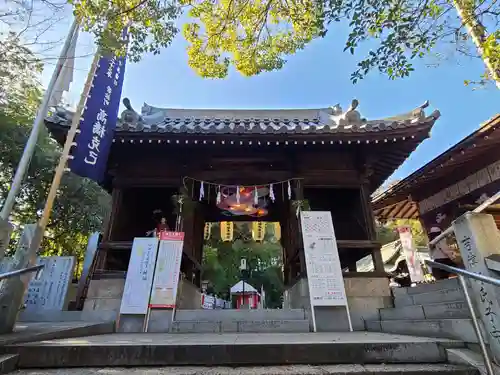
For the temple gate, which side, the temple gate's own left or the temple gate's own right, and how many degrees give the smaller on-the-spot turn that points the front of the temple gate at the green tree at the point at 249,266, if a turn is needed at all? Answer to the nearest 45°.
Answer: approximately 180°

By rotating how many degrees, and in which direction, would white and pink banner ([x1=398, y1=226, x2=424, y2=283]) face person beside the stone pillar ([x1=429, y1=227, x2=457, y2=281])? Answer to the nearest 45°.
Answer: approximately 45° to its left

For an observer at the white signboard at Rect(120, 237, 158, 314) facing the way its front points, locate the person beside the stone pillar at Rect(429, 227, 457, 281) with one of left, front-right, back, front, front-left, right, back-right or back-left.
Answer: left

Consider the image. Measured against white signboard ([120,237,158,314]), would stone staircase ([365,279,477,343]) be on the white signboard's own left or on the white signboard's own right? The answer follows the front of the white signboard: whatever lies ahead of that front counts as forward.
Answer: on the white signboard's own left

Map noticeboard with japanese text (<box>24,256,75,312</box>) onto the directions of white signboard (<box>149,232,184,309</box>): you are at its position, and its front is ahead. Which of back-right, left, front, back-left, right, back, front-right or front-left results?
back-right

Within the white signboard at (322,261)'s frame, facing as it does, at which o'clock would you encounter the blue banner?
The blue banner is roughly at 2 o'clock from the white signboard.

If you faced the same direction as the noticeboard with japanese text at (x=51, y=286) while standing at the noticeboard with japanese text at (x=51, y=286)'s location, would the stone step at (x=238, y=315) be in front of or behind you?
in front

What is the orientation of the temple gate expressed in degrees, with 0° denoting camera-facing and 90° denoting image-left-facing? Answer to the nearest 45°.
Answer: approximately 0°

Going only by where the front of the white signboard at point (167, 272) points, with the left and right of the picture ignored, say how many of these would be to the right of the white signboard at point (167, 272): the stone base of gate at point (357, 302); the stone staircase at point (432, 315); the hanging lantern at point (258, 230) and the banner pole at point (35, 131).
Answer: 1
